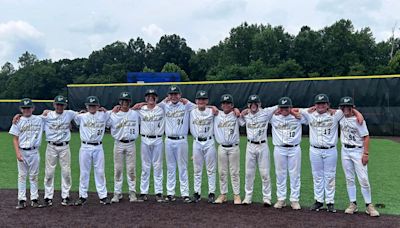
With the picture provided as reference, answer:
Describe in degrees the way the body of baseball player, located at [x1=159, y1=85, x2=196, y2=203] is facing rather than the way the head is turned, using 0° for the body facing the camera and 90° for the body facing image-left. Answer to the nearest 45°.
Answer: approximately 0°

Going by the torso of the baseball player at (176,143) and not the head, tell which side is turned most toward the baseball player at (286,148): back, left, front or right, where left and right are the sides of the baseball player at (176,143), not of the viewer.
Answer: left

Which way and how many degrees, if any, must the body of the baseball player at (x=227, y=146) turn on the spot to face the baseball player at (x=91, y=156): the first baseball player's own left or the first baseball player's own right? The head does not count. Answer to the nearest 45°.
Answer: approximately 90° to the first baseball player's own right

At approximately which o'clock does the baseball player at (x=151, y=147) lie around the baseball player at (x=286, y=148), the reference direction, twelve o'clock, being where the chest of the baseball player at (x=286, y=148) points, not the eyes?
the baseball player at (x=151, y=147) is roughly at 3 o'clock from the baseball player at (x=286, y=148).

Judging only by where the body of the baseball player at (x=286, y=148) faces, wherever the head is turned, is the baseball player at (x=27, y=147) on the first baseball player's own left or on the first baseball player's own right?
on the first baseball player's own right

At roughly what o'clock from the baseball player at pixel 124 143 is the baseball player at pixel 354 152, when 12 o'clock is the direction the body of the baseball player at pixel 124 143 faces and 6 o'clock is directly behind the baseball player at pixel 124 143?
the baseball player at pixel 354 152 is roughly at 10 o'clock from the baseball player at pixel 124 143.

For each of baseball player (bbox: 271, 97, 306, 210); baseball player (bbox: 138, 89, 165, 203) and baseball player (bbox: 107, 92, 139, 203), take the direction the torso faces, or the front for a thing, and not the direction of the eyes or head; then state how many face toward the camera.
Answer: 3

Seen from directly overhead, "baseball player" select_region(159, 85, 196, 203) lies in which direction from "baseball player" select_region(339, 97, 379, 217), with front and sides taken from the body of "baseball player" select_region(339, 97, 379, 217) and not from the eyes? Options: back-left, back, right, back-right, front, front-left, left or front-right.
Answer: right

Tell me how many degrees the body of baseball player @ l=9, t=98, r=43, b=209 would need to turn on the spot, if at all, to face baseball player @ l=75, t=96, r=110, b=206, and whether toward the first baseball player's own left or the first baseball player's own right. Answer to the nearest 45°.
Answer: approximately 90° to the first baseball player's own left

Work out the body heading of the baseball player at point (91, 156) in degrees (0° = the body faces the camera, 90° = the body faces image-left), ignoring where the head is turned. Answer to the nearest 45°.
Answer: approximately 0°

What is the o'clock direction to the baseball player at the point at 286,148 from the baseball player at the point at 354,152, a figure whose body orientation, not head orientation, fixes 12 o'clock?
the baseball player at the point at 286,148 is roughly at 3 o'clock from the baseball player at the point at 354,152.

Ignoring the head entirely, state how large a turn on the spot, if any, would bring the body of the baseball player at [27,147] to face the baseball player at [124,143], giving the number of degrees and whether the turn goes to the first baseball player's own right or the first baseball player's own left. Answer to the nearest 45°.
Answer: approximately 90° to the first baseball player's own left

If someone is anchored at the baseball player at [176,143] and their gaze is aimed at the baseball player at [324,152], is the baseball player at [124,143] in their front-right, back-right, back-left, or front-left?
back-right
